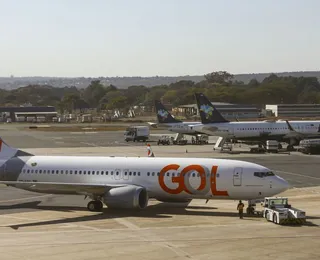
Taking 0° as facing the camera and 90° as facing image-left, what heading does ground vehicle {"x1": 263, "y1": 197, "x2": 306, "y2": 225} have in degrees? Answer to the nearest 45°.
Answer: approximately 315°

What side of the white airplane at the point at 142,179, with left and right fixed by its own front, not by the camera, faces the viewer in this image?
right
